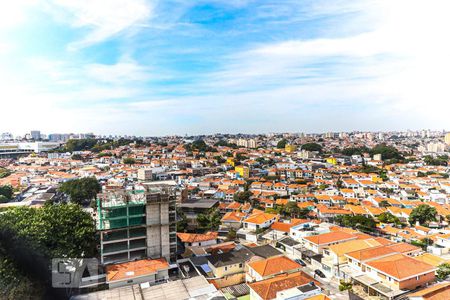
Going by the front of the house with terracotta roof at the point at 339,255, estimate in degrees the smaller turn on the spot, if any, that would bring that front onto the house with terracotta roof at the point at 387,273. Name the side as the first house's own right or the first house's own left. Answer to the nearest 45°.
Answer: approximately 90° to the first house's own left

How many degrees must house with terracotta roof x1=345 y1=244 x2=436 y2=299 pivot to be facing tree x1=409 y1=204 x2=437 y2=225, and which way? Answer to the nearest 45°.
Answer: approximately 135° to its right

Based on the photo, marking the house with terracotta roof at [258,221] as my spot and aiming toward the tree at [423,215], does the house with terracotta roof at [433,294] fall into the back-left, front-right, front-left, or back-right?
front-right

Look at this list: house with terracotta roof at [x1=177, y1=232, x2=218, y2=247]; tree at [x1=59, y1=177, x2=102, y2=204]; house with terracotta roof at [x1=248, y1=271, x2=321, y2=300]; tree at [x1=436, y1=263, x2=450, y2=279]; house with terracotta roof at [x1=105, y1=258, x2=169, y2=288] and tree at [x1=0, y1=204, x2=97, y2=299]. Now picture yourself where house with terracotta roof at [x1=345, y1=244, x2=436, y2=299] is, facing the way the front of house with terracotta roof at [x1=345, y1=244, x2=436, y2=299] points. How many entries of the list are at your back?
1

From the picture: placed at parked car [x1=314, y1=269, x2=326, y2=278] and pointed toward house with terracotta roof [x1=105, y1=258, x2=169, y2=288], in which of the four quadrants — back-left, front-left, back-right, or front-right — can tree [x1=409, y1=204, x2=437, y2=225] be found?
back-right

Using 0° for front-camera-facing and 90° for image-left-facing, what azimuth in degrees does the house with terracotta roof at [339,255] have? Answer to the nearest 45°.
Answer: approximately 45°

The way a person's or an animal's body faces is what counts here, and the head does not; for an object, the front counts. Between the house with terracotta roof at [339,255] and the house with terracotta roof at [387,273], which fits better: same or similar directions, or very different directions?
same or similar directions

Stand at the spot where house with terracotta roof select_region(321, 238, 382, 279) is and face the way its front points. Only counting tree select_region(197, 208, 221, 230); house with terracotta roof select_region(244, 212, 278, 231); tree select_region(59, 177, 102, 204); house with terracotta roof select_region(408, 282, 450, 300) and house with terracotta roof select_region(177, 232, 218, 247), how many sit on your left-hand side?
1

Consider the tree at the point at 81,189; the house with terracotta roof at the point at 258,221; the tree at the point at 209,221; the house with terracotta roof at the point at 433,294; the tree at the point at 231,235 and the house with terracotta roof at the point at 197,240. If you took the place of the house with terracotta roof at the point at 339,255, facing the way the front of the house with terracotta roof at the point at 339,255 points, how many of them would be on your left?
1

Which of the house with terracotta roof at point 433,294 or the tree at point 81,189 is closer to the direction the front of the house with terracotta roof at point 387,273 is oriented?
the tree

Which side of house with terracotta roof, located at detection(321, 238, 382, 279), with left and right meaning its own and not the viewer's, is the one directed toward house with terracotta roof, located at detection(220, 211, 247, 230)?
right

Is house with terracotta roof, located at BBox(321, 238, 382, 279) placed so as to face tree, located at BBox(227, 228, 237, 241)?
no

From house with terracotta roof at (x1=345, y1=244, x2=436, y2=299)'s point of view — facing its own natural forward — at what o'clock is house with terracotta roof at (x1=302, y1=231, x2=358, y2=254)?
house with terracotta roof at (x1=302, y1=231, x2=358, y2=254) is roughly at 3 o'clock from house with terracotta roof at (x1=345, y1=244, x2=436, y2=299).

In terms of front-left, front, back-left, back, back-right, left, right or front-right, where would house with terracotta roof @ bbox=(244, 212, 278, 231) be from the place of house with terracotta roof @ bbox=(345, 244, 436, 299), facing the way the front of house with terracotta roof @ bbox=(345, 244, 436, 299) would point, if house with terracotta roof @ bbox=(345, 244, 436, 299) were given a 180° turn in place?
left

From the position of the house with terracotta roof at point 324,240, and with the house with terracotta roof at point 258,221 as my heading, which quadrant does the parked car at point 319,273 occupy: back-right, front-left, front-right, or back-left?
back-left

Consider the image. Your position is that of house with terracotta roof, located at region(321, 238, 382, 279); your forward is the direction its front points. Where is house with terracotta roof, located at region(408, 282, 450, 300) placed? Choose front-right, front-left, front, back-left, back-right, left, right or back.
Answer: left

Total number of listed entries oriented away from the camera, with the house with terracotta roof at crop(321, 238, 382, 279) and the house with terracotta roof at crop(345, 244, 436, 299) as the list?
0

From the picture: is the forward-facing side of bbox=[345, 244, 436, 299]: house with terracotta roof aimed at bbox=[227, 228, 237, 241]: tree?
no
